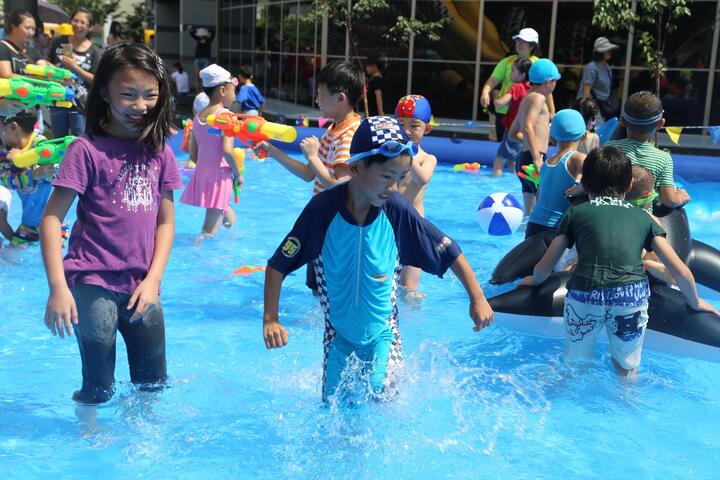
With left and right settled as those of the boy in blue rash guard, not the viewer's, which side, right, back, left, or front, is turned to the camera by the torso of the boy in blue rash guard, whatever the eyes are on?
front

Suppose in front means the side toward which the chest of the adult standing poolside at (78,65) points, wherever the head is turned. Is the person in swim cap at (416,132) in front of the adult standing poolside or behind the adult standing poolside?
in front

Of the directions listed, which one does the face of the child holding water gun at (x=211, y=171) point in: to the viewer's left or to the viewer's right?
to the viewer's right

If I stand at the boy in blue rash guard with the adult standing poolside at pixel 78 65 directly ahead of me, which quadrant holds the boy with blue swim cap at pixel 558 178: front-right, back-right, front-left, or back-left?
front-right

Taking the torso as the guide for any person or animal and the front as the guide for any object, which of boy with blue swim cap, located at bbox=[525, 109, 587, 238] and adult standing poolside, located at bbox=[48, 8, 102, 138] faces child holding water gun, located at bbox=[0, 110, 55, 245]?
the adult standing poolside

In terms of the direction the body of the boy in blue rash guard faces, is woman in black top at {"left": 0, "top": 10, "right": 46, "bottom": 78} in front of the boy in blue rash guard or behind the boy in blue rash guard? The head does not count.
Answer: behind

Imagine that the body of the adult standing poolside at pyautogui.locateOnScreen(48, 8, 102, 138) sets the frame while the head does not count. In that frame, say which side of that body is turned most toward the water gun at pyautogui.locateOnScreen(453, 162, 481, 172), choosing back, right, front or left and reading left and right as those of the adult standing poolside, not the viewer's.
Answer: left

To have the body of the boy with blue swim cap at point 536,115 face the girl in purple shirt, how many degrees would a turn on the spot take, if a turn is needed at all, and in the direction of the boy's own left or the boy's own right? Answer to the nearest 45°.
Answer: approximately 90° to the boy's own right

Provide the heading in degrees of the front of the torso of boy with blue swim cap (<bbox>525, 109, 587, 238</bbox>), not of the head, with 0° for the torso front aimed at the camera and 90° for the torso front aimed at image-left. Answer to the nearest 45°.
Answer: approximately 225°

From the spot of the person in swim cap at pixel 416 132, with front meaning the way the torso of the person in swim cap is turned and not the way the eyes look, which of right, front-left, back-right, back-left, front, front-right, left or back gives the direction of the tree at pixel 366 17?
back-right

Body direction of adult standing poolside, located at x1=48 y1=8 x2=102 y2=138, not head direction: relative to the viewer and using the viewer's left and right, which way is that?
facing the viewer

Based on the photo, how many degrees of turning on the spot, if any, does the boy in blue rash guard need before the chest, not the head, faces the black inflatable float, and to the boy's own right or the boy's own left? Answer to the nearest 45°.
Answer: approximately 135° to the boy's own left

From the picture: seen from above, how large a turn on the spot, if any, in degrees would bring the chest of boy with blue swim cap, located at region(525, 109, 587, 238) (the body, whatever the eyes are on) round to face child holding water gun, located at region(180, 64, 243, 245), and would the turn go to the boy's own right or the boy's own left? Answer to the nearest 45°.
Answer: approximately 135° to the boy's own left
